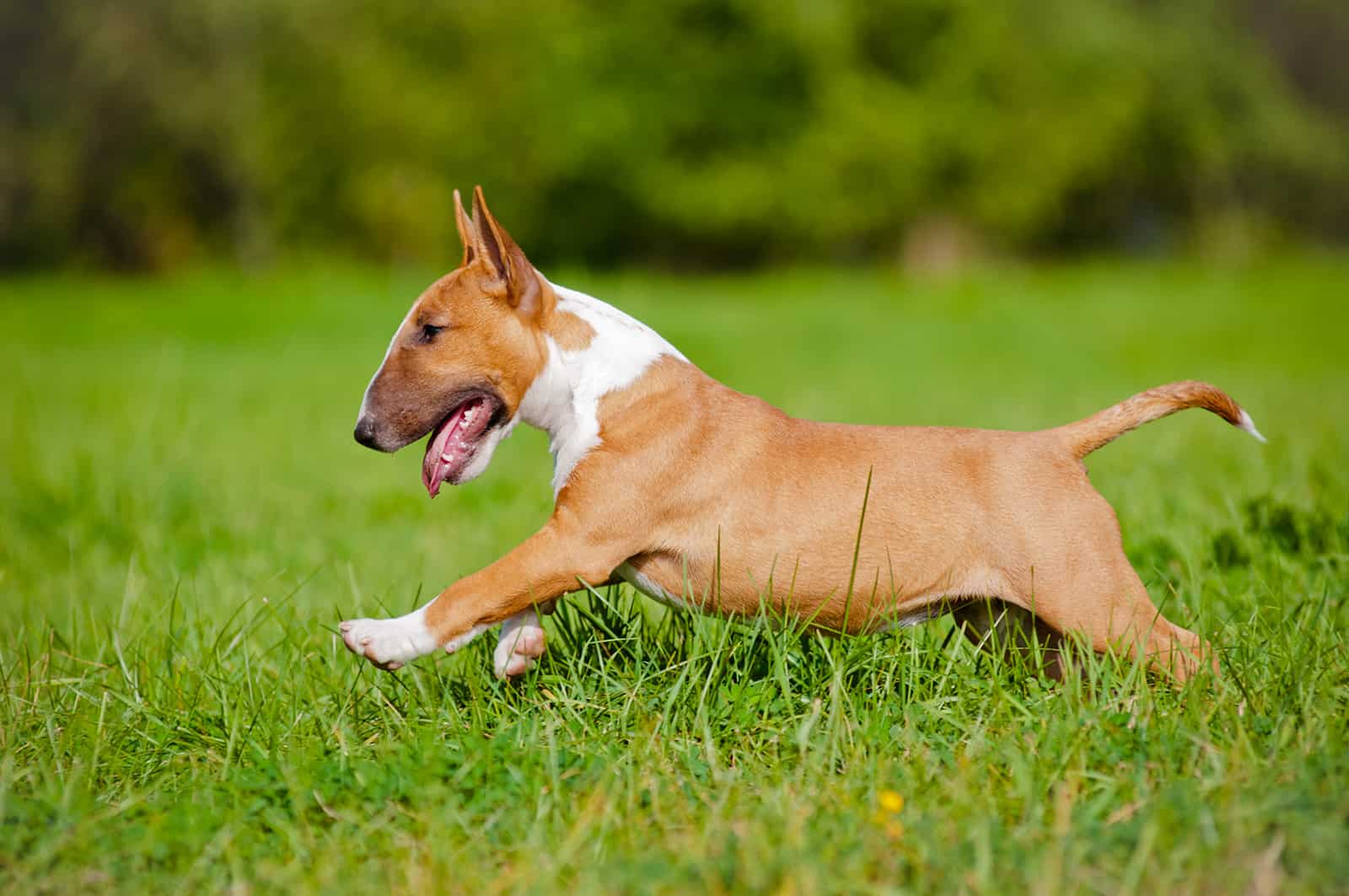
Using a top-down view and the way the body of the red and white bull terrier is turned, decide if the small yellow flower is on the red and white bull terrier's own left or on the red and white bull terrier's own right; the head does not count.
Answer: on the red and white bull terrier's own left

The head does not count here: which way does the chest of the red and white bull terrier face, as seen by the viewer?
to the viewer's left
